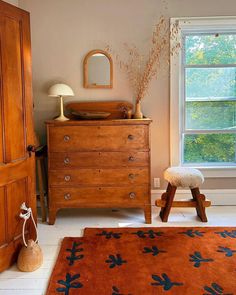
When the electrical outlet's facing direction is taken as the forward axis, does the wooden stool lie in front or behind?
in front

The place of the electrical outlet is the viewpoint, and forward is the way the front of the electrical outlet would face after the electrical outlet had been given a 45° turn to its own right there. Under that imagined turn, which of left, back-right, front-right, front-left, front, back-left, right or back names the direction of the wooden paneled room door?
front

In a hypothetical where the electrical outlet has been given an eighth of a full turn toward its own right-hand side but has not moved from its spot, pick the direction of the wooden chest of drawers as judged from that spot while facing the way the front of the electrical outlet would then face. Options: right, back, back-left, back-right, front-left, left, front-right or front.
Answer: front

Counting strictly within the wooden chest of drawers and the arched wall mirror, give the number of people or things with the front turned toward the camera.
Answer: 2

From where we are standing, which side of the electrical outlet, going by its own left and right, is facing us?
front

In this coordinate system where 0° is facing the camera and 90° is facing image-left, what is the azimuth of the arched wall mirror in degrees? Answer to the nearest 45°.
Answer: approximately 0°

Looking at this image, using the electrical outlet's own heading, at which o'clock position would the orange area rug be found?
The orange area rug is roughly at 12 o'clock from the electrical outlet.

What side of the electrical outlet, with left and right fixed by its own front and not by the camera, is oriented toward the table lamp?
right

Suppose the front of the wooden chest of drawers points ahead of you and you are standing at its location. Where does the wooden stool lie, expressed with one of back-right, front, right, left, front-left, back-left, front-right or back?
left

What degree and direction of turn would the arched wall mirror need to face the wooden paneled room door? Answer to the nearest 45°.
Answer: approximately 45° to its right
